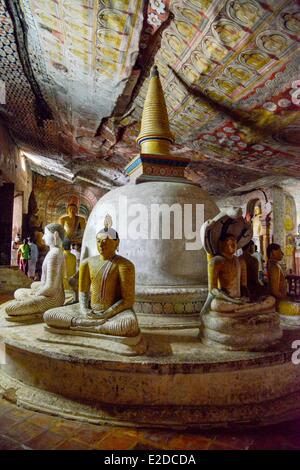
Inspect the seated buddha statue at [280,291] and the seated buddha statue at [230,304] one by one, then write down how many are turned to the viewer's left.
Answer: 0

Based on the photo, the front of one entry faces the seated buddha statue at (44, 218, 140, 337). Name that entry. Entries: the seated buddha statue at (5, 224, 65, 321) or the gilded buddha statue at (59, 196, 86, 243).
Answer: the gilded buddha statue

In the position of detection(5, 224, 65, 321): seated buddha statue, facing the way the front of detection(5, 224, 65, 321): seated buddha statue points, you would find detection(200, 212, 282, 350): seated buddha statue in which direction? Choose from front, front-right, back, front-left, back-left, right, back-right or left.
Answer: back-left

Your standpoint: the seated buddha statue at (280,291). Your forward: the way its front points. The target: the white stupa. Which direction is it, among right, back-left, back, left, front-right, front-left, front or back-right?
back

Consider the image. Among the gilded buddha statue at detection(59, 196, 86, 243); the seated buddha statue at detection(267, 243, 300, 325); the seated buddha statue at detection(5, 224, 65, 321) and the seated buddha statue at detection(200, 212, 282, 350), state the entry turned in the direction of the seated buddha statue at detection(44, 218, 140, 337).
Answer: the gilded buddha statue

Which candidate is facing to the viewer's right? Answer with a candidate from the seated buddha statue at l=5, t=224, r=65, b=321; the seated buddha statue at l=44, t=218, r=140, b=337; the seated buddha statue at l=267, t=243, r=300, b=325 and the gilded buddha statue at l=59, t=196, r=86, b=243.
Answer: the seated buddha statue at l=267, t=243, r=300, b=325

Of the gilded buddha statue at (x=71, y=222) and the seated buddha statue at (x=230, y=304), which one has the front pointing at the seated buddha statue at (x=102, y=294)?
the gilded buddha statue

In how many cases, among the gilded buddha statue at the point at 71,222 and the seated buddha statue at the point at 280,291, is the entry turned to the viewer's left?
0

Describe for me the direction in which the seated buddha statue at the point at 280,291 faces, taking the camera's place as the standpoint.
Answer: facing to the right of the viewer

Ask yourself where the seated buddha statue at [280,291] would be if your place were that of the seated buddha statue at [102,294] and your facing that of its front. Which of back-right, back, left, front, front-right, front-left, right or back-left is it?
back-left

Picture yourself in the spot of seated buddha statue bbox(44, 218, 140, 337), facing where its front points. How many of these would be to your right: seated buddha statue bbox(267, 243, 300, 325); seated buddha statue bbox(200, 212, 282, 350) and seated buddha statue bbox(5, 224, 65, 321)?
1

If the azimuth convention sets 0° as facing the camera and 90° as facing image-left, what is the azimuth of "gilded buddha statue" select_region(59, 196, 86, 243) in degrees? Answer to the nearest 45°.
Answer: approximately 0°

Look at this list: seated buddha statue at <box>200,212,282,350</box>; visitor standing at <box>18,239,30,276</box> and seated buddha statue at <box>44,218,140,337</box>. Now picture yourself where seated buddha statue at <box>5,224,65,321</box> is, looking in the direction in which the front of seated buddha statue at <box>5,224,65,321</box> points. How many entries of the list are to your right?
1
